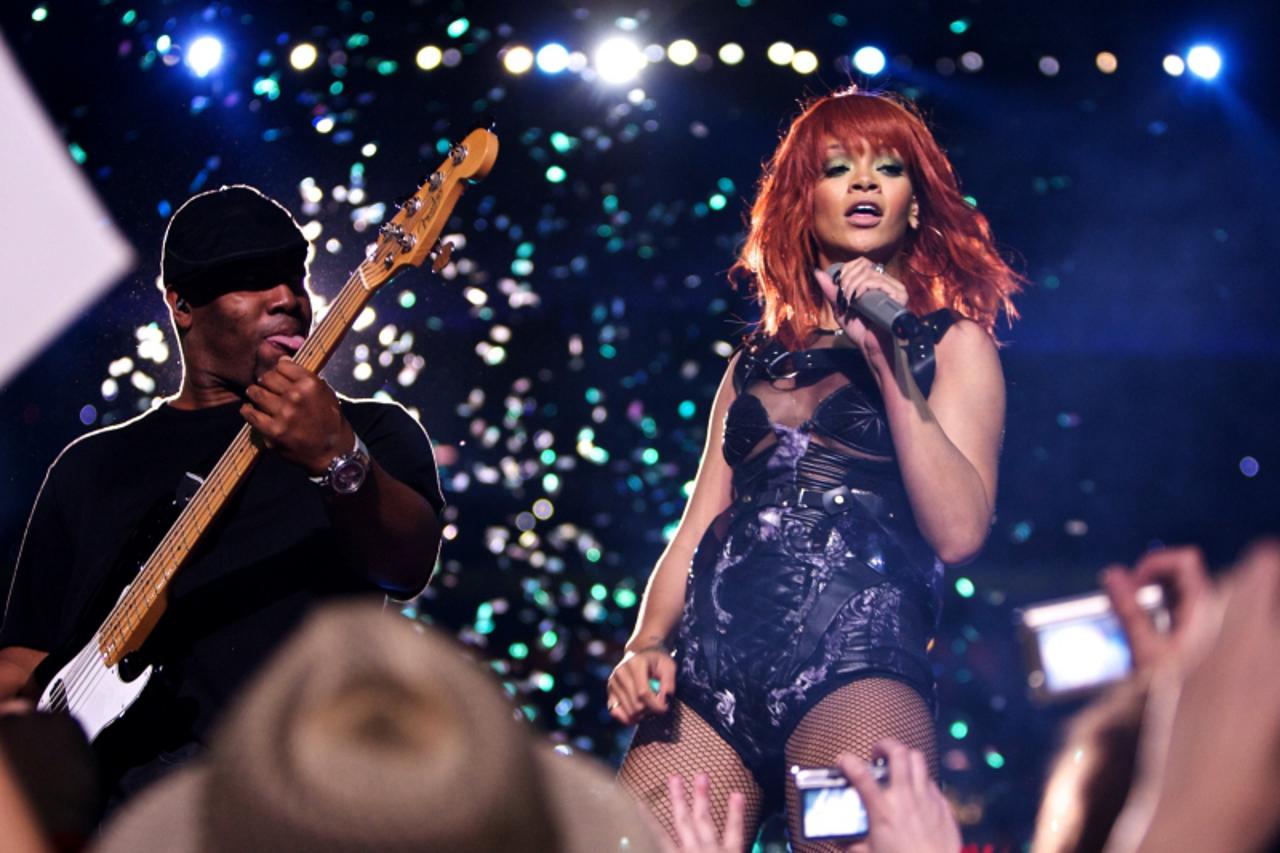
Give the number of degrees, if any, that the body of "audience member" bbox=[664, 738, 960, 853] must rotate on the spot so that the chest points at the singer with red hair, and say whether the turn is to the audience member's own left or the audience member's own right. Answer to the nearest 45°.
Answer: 0° — they already face them

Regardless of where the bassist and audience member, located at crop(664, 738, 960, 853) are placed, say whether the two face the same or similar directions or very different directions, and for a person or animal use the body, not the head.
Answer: very different directions

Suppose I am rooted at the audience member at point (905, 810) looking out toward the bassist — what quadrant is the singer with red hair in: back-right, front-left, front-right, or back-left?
front-right

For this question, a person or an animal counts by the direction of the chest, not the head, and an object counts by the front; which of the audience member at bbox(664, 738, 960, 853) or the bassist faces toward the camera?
the bassist

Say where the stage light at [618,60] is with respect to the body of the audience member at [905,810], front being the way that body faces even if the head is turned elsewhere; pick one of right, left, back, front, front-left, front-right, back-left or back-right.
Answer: front

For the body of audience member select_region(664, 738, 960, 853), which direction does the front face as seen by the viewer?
away from the camera

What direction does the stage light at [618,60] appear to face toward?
toward the camera

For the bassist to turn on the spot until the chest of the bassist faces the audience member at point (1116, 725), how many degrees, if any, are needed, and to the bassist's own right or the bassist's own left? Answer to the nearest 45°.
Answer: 0° — they already face them

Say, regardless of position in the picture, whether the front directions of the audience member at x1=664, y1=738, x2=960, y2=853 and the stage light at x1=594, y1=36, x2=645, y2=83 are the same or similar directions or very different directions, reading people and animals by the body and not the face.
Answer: very different directions

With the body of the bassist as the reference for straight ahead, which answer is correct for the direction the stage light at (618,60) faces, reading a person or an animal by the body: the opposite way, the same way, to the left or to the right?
the same way

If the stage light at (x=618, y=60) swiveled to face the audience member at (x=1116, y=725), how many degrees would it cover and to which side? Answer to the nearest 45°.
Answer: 0° — it already faces them

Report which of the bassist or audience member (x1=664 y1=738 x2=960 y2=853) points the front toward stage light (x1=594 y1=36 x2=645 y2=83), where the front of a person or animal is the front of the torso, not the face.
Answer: the audience member

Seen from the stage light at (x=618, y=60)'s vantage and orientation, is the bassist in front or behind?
in front

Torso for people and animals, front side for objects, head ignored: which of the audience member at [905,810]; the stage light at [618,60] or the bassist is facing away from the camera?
the audience member

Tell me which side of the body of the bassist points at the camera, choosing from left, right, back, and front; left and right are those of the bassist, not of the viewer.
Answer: front

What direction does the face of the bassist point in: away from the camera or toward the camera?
toward the camera
